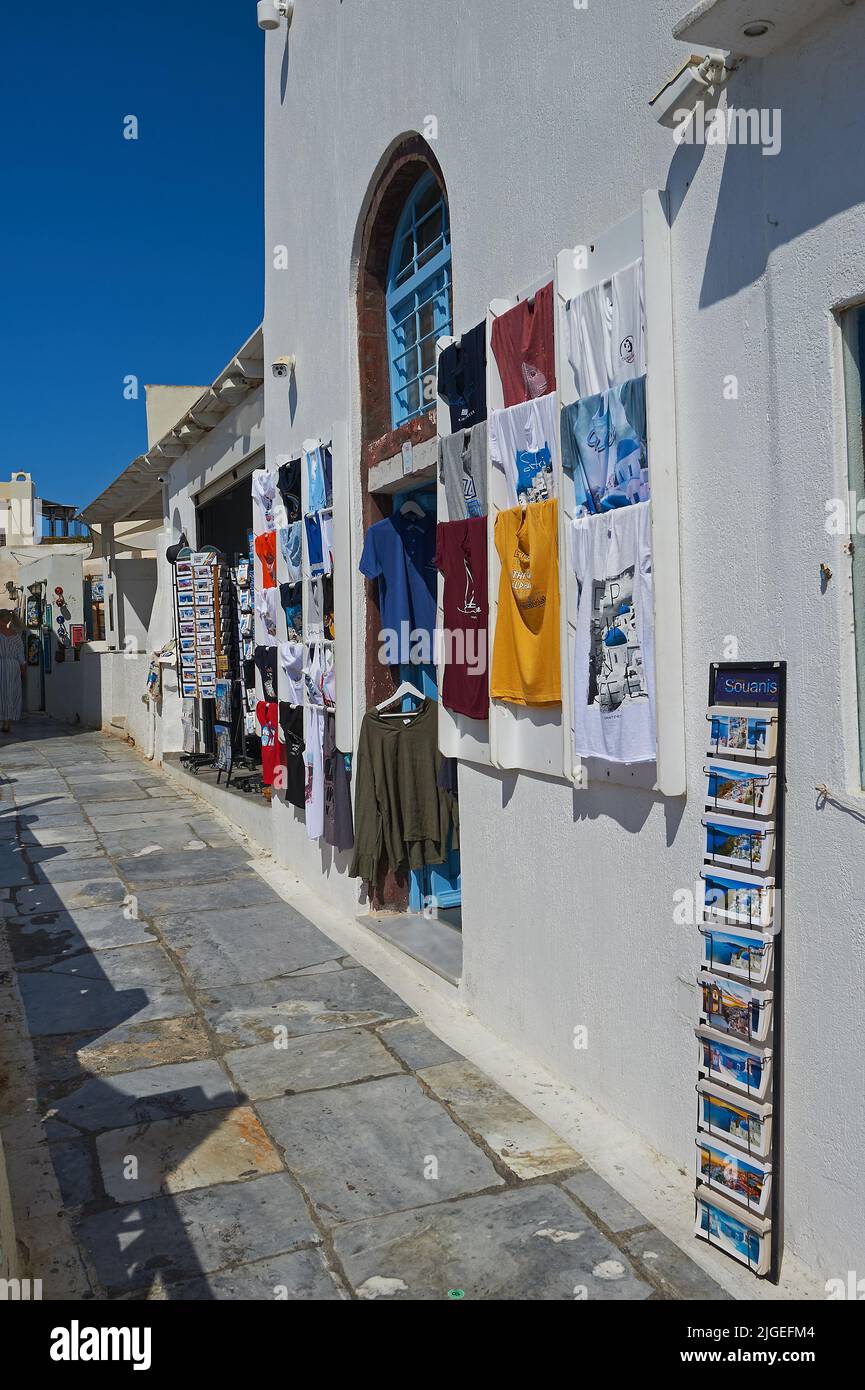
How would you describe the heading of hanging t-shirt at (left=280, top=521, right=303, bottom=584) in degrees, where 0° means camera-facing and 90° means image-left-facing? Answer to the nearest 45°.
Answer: approximately 45°

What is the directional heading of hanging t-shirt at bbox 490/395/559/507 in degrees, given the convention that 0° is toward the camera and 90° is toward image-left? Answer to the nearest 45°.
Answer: approximately 45°

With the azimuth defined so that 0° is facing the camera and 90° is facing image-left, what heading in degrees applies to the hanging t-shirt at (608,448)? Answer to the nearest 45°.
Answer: approximately 45°

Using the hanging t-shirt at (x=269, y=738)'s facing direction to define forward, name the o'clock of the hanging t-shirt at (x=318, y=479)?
the hanging t-shirt at (x=318, y=479) is roughly at 10 o'clock from the hanging t-shirt at (x=269, y=738).

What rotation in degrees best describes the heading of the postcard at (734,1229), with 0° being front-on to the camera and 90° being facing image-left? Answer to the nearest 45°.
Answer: approximately 45°

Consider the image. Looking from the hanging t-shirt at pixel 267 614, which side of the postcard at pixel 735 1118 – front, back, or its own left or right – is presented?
right

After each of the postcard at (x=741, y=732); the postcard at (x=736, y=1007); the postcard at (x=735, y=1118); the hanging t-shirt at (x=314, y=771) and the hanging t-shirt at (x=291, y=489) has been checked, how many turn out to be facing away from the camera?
0

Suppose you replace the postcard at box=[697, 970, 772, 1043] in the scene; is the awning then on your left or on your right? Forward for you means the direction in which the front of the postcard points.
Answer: on your right

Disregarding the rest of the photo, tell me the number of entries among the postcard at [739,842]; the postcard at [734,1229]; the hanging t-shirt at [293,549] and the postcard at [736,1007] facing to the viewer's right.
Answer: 0

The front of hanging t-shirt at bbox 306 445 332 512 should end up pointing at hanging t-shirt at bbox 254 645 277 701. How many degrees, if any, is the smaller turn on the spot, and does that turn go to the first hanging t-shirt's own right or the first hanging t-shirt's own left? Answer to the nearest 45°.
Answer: approximately 135° to the first hanging t-shirt's own right

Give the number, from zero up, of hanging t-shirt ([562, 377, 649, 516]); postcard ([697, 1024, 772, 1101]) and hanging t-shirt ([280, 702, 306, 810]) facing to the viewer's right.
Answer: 0

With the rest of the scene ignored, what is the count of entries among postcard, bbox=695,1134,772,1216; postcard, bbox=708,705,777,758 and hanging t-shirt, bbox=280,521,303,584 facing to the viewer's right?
0

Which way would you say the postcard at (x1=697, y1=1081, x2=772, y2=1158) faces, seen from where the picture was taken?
facing the viewer and to the left of the viewer

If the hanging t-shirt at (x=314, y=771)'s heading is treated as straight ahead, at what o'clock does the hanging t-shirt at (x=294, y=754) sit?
the hanging t-shirt at (x=294, y=754) is roughly at 4 o'clock from the hanging t-shirt at (x=314, y=771).
